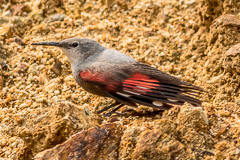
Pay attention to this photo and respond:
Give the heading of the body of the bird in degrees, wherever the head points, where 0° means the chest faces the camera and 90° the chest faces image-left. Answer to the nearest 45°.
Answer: approximately 90°

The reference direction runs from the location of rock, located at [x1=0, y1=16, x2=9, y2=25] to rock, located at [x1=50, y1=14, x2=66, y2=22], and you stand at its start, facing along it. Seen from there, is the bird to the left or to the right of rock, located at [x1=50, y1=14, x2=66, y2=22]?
right

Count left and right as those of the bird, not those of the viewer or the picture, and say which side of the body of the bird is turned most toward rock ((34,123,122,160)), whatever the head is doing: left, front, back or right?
left

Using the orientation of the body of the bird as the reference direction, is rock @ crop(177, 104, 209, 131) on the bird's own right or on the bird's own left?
on the bird's own left

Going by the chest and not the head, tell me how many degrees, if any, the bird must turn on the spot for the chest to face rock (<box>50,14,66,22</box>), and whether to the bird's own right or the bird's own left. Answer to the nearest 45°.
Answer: approximately 45° to the bird's own right
